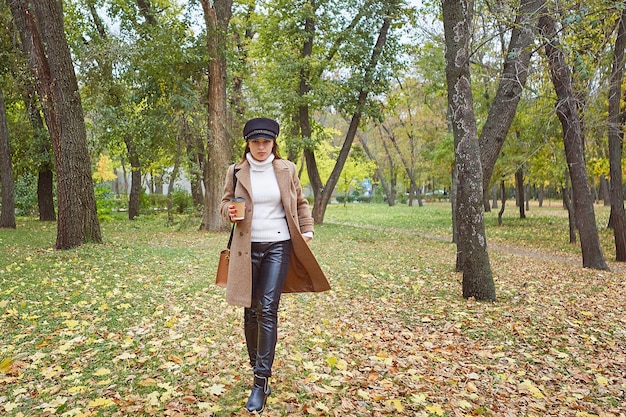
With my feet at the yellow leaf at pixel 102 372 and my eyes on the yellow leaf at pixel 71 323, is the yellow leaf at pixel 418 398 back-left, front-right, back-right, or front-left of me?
back-right

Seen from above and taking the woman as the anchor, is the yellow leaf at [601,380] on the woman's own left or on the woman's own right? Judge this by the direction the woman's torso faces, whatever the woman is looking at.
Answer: on the woman's own left

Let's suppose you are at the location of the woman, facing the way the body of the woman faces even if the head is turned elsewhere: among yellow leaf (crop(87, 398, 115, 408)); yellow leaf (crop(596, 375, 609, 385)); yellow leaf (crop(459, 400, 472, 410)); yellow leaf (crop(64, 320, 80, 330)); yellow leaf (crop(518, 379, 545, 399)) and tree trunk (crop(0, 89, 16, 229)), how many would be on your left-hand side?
3

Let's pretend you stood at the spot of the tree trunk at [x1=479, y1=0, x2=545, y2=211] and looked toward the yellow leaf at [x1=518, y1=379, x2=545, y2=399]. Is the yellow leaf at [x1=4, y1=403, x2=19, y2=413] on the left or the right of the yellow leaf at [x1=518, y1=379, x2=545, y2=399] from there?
right

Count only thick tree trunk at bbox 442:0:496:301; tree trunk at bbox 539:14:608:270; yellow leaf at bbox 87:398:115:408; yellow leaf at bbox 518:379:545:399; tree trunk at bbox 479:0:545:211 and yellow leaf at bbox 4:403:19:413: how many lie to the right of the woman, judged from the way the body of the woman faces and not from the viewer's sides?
2

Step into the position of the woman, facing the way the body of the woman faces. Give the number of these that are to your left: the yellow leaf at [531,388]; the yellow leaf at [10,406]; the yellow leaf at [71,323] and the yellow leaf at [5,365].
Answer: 1

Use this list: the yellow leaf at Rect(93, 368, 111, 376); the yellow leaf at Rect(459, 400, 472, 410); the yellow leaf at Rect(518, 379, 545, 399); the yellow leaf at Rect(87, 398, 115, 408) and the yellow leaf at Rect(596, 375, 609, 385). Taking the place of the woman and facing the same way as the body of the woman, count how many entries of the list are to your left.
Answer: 3

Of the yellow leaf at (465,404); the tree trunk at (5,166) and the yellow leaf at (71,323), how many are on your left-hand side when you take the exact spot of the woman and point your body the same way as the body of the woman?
1

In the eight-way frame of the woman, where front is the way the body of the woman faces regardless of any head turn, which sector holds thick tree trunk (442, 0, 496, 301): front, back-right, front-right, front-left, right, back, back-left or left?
back-left

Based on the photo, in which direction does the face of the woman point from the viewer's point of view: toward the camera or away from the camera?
toward the camera

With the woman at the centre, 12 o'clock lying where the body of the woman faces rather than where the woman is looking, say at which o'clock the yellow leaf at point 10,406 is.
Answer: The yellow leaf is roughly at 3 o'clock from the woman.

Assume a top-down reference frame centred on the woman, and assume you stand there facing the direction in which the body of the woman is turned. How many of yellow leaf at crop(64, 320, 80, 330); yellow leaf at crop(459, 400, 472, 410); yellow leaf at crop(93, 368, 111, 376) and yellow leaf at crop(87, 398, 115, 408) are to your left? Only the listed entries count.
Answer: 1

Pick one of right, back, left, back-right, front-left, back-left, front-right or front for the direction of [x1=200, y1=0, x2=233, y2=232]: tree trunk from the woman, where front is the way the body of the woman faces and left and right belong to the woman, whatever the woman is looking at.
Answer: back

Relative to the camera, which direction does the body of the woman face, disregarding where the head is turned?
toward the camera

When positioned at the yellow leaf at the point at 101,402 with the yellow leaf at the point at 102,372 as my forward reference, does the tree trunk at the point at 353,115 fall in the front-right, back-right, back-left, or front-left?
front-right

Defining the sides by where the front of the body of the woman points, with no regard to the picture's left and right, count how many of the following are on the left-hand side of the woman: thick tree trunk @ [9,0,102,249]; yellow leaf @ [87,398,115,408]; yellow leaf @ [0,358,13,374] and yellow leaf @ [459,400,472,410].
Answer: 1

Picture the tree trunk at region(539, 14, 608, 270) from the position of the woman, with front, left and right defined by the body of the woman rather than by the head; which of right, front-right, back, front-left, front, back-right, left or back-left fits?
back-left

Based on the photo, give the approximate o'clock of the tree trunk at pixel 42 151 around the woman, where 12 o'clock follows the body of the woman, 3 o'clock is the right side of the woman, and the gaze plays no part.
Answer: The tree trunk is roughly at 5 o'clock from the woman.
